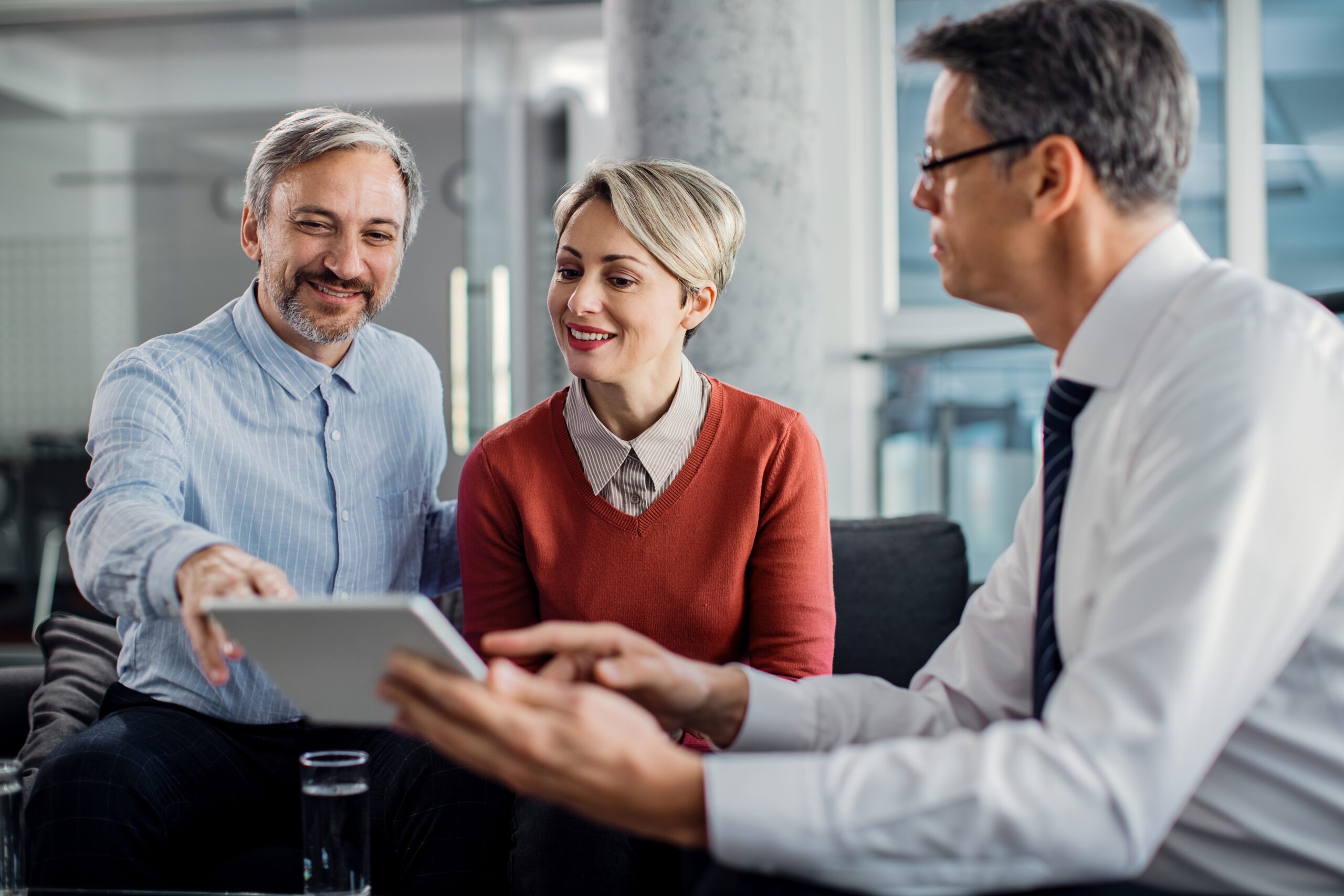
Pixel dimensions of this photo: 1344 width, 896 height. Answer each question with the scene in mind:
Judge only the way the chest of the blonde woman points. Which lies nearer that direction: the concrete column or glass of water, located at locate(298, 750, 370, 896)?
the glass of water

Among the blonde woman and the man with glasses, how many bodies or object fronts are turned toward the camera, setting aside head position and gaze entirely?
1

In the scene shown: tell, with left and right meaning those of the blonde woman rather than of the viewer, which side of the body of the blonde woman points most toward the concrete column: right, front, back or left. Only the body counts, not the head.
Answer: back

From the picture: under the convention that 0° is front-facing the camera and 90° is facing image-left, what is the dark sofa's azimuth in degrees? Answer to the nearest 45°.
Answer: approximately 0°

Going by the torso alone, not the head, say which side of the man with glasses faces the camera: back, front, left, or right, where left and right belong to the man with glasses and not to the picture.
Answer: left

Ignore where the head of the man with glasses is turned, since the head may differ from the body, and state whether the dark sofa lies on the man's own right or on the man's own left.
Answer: on the man's own right

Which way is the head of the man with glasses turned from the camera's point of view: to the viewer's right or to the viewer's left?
to the viewer's left
